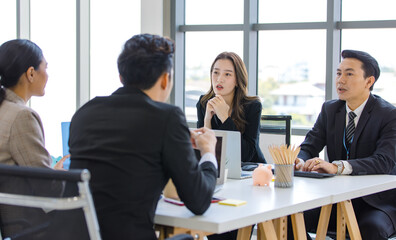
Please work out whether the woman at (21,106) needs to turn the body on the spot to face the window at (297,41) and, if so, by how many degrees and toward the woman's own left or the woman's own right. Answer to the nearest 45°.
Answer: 0° — they already face it

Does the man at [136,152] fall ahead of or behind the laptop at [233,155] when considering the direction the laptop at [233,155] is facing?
behind

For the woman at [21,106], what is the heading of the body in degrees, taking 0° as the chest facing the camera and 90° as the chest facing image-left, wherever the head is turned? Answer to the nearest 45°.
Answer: approximately 225°

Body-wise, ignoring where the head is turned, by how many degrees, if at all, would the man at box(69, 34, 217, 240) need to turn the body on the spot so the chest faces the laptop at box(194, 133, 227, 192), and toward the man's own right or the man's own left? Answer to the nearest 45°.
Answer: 0° — they already face it

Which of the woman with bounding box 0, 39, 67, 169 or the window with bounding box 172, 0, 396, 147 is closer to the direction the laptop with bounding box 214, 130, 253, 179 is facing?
the window

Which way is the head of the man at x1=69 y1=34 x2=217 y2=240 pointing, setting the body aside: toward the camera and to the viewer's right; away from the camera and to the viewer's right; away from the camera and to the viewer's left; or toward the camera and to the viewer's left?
away from the camera and to the viewer's right

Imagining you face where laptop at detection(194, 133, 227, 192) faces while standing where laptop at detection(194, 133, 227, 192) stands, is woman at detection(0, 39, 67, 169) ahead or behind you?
ahead

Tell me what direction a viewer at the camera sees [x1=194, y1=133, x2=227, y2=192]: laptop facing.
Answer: facing the viewer and to the left of the viewer

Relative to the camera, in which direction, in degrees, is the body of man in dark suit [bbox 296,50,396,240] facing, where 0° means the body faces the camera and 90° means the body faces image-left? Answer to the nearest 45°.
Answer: approximately 45°

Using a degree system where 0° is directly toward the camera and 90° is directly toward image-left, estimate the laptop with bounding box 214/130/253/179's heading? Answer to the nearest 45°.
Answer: approximately 225°

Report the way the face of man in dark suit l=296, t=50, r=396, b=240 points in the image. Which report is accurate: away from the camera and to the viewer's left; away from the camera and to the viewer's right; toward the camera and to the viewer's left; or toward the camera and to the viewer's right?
toward the camera and to the viewer's left

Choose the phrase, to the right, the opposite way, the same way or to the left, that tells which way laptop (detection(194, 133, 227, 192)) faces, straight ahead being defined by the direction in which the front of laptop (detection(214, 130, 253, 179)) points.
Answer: the opposite way

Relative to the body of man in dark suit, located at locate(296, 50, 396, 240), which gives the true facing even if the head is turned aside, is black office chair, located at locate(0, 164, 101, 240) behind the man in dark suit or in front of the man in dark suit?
in front

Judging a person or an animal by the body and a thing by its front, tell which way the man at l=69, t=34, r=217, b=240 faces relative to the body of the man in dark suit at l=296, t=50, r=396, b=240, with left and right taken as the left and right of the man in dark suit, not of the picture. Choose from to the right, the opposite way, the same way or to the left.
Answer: the opposite way

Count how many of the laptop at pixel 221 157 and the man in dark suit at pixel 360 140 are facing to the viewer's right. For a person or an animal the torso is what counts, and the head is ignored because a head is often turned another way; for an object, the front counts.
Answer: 0

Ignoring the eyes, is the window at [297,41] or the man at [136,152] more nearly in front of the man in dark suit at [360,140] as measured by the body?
the man
